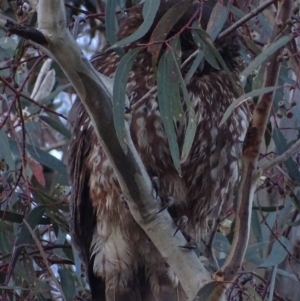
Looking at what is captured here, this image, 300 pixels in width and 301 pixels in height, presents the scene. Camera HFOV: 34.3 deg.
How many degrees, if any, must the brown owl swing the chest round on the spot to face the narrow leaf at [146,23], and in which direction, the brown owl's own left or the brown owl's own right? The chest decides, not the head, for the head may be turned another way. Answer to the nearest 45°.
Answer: approximately 45° to the brown owl's own right

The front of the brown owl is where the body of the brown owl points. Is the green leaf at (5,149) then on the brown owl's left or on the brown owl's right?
on the brown owl's right

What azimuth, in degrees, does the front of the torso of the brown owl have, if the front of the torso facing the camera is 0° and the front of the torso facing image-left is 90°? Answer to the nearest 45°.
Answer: approximately 315°

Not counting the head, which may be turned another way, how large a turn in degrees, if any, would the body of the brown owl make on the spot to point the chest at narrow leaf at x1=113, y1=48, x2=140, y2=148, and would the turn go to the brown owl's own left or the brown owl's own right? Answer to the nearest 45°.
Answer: approximately 45° to the brown owl's own right
